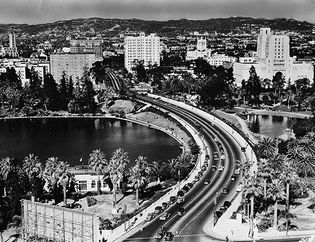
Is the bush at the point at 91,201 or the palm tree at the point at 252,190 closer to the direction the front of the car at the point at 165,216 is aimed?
the bush

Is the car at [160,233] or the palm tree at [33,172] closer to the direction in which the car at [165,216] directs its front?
the car

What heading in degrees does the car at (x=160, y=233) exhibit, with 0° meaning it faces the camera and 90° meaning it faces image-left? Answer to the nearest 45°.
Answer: approximately 45°

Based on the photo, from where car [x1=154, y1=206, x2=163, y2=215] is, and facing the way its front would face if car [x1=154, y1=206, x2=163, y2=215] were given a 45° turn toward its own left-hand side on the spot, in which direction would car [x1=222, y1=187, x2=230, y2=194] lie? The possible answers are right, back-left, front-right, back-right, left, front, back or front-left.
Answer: back-left

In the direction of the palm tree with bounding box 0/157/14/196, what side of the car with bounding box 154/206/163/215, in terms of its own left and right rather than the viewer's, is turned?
right

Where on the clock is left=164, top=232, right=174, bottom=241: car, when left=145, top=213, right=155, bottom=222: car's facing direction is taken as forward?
left=164, top=232, right=174, bottom=241: car is roughly at 10 o'clock from left=145, top=213, right=155, bottom=222: car.

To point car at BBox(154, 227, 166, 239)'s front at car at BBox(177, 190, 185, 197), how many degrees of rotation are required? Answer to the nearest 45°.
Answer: approximately 135° to its right

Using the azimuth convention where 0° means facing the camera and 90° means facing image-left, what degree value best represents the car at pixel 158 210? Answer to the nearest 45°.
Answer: approximately 45°

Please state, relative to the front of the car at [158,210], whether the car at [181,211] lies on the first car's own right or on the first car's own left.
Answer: on the first car's own left

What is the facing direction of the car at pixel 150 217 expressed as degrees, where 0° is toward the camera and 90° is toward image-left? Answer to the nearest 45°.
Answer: approximately 45°

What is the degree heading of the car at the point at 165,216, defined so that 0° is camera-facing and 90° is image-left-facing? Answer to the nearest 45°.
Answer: approximately 45°

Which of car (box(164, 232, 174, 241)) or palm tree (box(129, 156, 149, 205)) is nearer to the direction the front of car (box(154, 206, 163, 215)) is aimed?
the car

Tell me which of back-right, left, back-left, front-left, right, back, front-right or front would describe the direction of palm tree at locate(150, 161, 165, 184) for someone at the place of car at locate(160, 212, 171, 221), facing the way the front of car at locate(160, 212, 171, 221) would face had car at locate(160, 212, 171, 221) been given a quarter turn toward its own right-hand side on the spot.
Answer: front-right

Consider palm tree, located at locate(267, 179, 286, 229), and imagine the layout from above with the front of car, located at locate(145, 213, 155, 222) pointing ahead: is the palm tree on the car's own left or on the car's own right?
on the car's own left

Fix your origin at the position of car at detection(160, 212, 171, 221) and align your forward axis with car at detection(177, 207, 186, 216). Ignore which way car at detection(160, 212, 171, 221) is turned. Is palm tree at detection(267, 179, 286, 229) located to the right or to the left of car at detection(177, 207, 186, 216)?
right

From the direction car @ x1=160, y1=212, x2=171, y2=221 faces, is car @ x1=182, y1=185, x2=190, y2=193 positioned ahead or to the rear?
to the rear
